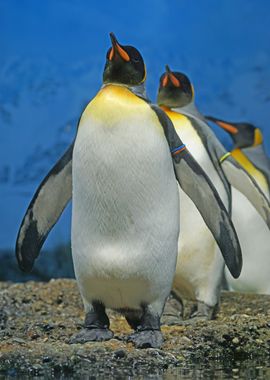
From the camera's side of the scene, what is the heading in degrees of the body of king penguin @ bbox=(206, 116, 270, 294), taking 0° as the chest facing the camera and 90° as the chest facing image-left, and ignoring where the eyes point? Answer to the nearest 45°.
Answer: approximately 90°

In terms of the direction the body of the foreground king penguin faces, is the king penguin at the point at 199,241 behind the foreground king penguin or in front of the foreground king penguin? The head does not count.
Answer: behind

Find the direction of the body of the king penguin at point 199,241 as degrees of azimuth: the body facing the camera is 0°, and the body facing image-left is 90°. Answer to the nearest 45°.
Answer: approximately 45°
